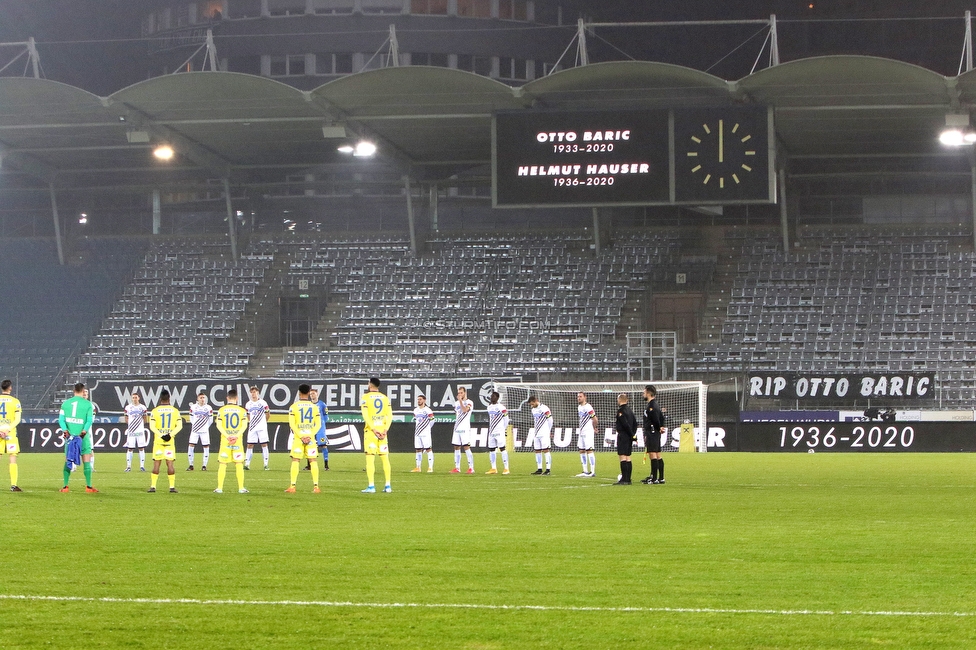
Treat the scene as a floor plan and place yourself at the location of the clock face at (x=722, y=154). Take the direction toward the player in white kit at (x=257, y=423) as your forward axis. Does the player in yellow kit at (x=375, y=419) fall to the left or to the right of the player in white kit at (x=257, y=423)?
left

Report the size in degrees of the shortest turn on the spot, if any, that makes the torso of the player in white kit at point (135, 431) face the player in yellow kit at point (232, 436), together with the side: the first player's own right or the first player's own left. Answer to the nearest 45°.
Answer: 0° — they already face them

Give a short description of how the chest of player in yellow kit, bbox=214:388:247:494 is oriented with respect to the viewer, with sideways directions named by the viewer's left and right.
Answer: facing away from the viewer

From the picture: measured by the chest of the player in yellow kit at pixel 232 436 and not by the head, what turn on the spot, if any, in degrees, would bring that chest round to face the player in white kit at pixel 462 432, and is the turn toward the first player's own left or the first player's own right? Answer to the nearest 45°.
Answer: approximately 45° to the first player's own right

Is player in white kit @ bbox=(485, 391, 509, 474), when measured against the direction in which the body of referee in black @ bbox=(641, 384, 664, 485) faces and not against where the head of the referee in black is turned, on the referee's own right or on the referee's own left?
on the referee's own right

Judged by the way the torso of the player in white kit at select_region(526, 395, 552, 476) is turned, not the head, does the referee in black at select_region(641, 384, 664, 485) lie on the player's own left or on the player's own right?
on the player's own left

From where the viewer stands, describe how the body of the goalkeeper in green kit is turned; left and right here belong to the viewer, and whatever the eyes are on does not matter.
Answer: facing away from the viewer

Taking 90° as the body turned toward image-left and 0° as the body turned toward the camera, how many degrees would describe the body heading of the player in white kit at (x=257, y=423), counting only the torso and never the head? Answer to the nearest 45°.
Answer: approximately 0°

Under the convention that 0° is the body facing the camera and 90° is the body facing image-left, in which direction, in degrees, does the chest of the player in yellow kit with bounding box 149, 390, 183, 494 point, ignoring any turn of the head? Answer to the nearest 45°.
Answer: approximately 180°

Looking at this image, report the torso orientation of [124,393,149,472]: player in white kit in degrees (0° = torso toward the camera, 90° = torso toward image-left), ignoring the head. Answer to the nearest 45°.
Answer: approximately 0°
